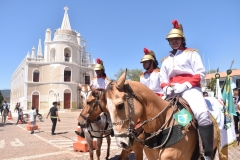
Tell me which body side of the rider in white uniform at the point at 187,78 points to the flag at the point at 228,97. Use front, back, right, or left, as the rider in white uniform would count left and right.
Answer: back

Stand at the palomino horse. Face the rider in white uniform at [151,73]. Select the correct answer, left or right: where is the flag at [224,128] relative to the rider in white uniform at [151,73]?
right

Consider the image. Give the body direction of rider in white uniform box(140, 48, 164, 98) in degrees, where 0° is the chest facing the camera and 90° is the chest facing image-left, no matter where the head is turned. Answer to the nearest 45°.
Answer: approximately 45°

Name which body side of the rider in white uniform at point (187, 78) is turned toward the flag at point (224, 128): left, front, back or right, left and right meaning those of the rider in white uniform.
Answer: back

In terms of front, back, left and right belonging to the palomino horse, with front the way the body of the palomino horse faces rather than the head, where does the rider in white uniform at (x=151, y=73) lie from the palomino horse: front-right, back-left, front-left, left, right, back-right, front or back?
back-right

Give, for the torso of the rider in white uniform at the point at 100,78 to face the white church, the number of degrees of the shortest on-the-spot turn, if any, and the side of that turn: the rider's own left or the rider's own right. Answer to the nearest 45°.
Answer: approximately 135° to the rider's own right

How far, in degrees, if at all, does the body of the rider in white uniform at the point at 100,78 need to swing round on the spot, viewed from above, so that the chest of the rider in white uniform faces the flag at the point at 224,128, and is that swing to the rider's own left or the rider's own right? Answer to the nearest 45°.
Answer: approximately 90° to the rider's own left
